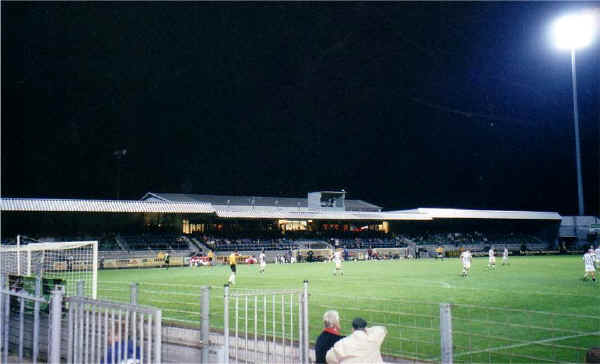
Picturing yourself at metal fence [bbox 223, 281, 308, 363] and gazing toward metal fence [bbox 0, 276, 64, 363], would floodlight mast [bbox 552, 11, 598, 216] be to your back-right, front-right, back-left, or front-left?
back-right

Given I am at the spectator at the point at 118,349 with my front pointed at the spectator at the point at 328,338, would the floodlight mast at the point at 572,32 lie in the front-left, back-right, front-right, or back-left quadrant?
front-left

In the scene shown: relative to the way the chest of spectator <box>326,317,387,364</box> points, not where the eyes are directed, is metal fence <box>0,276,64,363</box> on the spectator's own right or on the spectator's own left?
on the spectator's own left

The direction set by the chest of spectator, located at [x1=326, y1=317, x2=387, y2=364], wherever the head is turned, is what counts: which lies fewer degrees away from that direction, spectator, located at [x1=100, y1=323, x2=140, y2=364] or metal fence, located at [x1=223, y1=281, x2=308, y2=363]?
the metal fence

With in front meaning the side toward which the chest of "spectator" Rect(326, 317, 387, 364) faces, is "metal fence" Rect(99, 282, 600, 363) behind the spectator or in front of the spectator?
in front

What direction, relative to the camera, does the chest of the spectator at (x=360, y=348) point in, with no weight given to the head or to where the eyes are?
away from the camera

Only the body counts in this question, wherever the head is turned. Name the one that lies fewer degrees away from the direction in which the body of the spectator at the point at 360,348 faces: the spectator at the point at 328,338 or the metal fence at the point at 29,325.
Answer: the spectator

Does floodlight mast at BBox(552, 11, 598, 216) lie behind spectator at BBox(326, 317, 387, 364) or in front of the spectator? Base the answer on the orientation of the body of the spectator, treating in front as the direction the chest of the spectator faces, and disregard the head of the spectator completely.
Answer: in front
